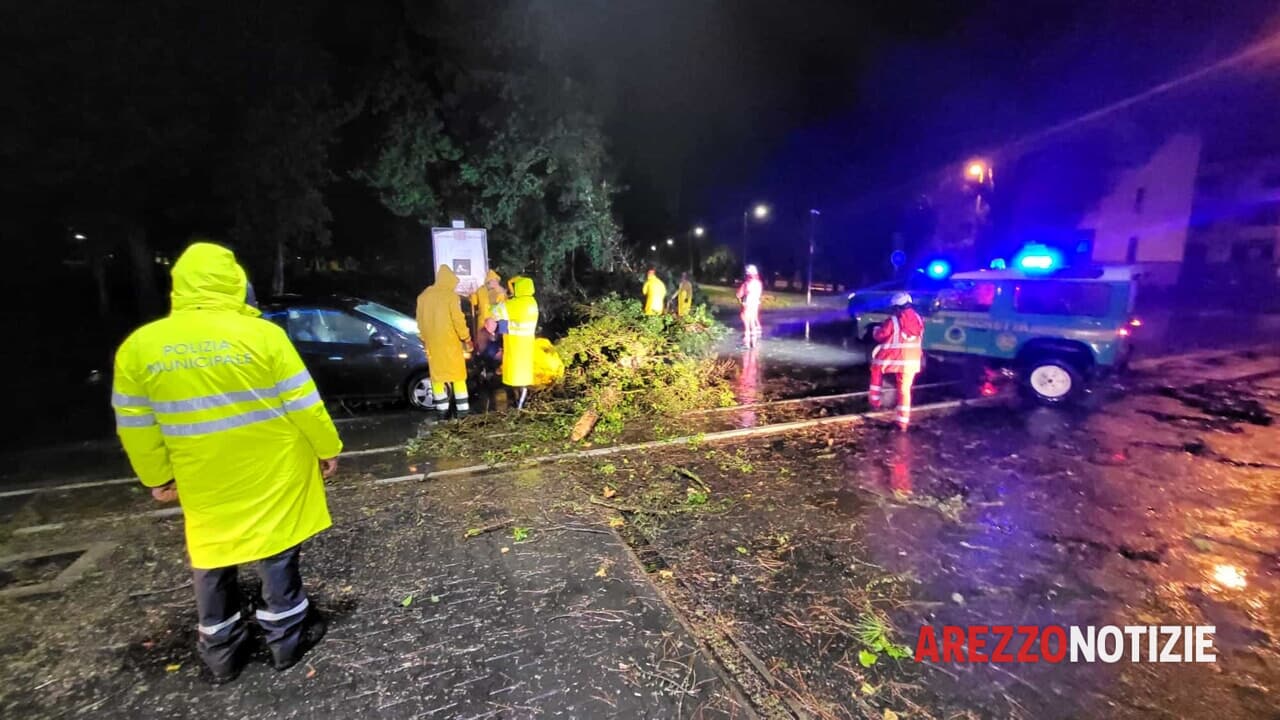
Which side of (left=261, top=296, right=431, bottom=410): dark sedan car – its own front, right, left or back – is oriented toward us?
right

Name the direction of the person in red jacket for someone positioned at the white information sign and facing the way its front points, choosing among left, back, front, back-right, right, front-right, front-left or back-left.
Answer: front-left

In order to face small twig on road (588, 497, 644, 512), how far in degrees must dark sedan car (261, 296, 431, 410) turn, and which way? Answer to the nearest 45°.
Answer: approximately 45° to its right

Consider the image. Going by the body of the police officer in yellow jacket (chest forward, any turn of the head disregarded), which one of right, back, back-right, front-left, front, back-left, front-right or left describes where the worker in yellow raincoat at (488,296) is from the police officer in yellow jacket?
front-right

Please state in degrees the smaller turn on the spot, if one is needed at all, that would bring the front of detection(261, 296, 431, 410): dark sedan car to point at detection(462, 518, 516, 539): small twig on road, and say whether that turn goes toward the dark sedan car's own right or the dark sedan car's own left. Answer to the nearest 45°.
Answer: approximately 90° to the dark sedan car's own right

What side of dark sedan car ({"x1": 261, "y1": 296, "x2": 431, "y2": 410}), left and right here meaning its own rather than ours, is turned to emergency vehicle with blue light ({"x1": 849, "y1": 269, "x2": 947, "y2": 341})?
front

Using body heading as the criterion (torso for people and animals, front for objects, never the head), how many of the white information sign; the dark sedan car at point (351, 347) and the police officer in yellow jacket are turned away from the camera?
1

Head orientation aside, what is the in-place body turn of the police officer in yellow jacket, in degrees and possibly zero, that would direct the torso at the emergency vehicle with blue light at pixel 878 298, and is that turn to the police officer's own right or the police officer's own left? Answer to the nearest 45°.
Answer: approximately 90° to the police officer's own right

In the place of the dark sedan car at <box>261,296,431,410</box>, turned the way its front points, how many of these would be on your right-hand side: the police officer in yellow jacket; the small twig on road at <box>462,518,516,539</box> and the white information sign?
2

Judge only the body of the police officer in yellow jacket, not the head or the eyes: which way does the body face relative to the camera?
away from the camera

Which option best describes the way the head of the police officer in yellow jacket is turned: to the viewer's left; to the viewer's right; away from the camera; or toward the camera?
away from the camera

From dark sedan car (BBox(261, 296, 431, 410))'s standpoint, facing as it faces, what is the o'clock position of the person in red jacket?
The person in red jacket is roughly at 1 o'clock from the dark sedan car.

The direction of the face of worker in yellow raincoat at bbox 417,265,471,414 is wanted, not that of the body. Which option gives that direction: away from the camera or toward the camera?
away from the camera

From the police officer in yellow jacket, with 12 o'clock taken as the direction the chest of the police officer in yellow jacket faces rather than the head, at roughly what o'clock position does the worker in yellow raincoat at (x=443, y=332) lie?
The worker in yellow raincoat is roughly at 1 o'clock from the police officer in yellow jacket.

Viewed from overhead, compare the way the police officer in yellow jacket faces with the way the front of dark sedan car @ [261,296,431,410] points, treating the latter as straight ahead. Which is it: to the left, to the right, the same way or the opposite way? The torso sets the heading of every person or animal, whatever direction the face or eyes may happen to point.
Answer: to the left

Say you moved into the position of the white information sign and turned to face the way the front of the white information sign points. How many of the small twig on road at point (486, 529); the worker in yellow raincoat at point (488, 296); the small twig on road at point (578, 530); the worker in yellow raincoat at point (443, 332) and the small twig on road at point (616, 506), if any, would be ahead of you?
5

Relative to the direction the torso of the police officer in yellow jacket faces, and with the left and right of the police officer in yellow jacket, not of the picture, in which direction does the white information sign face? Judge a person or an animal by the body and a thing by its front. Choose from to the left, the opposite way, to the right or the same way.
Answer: the opposite way

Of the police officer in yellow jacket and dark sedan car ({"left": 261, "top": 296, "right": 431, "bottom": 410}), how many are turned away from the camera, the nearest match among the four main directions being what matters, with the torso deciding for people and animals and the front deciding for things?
1

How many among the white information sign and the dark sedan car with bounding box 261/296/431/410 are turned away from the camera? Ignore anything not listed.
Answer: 0
